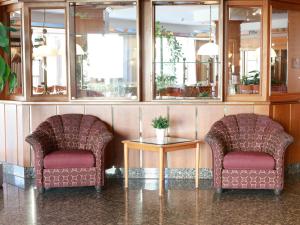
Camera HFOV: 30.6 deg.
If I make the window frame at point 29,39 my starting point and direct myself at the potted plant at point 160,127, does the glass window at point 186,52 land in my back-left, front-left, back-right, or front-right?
front-left

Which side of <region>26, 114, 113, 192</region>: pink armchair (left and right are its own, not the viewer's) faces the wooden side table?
left

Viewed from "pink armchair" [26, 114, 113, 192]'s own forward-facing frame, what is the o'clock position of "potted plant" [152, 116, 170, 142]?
The potted plant is roughly at 9 o'clock from the pink armchair.

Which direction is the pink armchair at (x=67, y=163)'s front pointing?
toward the camera

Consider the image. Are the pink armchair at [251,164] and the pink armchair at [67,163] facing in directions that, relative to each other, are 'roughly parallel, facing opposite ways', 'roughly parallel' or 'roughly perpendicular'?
roughly parallel

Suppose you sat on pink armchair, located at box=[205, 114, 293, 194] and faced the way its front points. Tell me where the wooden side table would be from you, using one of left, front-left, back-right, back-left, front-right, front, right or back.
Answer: right

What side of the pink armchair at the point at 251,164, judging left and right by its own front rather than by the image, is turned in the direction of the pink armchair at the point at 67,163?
right

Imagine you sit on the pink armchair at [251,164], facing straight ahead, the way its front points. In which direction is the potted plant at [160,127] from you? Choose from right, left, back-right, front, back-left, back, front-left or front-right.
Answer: right

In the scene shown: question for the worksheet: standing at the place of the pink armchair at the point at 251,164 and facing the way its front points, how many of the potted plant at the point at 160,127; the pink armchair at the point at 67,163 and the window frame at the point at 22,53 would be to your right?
3

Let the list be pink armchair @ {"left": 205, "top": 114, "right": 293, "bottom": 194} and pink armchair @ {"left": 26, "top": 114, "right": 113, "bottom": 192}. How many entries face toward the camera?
2

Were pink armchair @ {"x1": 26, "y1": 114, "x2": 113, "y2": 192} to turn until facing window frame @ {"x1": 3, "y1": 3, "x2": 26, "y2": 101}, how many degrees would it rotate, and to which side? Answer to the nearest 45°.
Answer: approximately 135° to its right
